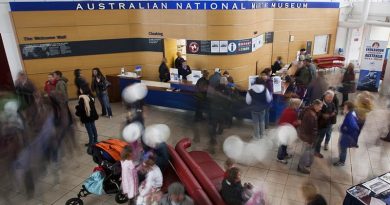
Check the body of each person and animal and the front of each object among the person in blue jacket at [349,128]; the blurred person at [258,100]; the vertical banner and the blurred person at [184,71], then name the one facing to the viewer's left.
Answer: the person in blue jacket

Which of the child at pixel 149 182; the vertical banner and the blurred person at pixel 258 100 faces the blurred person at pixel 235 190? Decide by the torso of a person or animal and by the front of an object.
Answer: the vertical banner

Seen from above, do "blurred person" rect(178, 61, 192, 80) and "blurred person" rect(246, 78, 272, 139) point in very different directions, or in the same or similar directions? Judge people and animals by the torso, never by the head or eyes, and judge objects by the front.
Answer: very different directions

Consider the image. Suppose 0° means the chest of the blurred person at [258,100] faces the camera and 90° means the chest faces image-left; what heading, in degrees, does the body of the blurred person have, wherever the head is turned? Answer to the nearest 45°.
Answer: approximately 180°

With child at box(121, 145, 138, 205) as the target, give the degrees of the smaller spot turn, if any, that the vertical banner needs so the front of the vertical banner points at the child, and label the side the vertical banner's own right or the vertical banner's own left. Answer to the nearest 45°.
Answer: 0° — it already faces them

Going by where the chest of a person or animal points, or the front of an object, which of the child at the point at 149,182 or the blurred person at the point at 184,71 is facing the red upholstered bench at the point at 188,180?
the blurred person

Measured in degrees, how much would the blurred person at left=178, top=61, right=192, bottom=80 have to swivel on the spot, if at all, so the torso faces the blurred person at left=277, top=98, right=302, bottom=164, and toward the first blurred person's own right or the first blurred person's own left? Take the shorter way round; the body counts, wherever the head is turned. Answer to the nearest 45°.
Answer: approximately 45° to the first blurred person's own left

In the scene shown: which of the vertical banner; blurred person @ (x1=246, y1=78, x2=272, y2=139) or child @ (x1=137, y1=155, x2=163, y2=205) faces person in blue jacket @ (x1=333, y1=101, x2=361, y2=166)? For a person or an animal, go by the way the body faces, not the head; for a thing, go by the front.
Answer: the vertical banner

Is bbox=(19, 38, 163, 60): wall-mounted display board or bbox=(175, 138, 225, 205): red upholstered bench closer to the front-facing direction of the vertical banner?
the red upholstered bench
